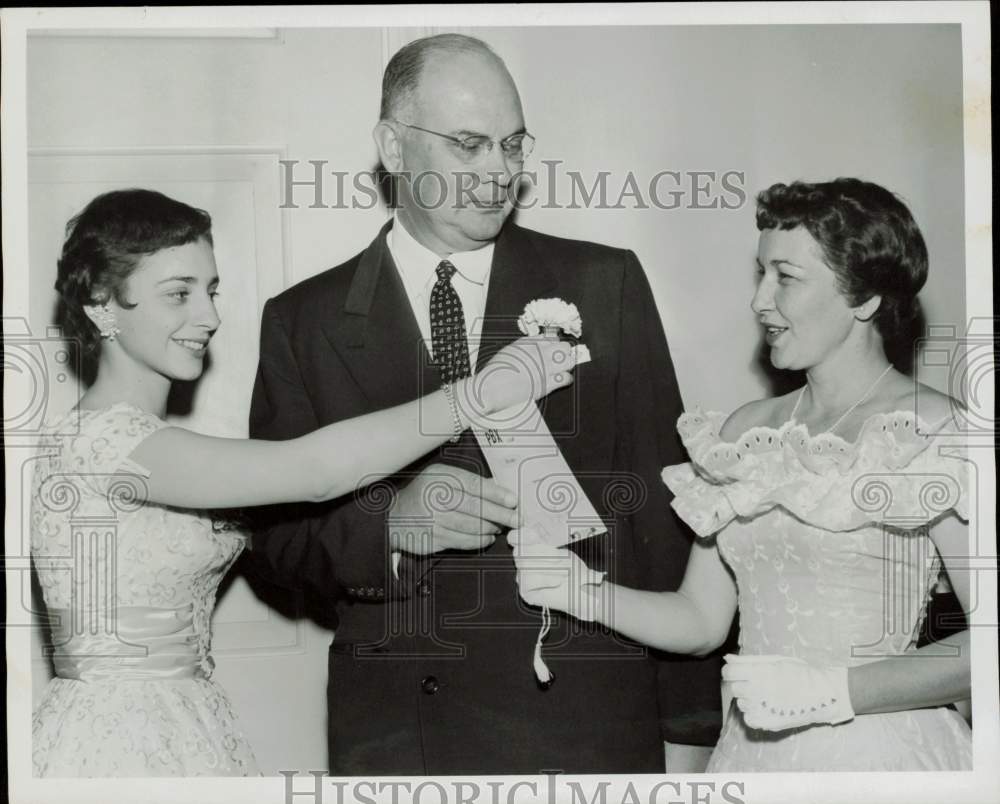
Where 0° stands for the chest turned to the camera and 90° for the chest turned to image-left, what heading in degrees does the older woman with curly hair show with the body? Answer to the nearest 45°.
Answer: approximately 45°

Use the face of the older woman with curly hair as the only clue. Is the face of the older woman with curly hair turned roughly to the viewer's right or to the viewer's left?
to the viewer's left

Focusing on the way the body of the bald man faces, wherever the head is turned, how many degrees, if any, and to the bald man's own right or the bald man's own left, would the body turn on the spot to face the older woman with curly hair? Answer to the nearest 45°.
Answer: approximately 90° to the bald man's own left

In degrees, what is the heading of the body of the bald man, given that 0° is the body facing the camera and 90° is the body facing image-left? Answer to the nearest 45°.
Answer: approximately 0°
